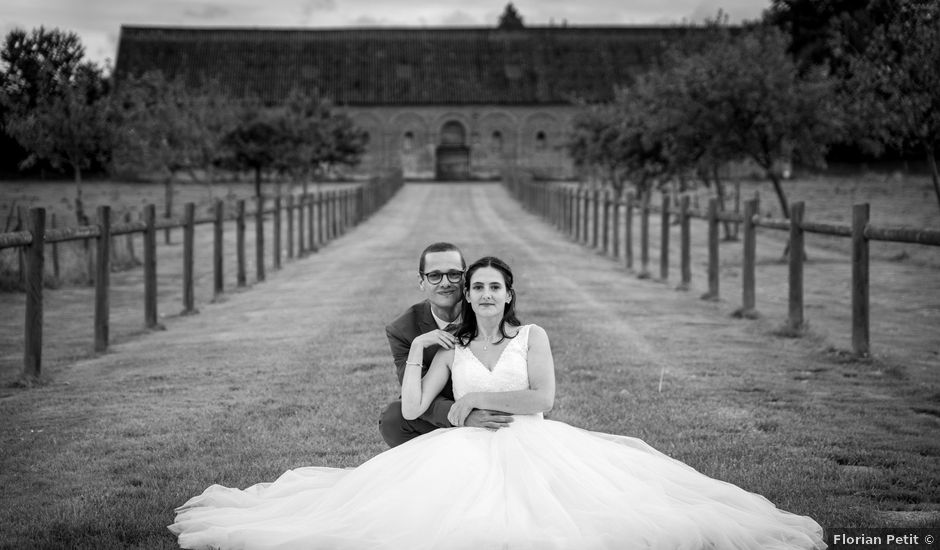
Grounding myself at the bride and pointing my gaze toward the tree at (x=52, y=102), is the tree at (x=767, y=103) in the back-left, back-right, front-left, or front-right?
front-right

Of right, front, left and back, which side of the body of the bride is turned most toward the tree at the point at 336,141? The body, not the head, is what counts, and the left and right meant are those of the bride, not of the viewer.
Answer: back

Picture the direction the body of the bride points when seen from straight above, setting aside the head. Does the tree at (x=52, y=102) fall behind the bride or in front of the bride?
behind

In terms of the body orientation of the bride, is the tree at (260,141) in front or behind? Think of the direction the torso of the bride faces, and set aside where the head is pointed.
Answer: behind

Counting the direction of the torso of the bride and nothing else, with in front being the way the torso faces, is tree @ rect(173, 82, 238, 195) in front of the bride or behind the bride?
behind

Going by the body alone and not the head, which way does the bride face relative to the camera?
toward the camera

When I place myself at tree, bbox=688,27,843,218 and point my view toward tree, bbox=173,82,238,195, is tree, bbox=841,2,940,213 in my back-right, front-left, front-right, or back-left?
back-left

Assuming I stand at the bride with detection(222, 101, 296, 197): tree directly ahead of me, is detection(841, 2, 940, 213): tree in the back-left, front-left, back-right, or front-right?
front-right
